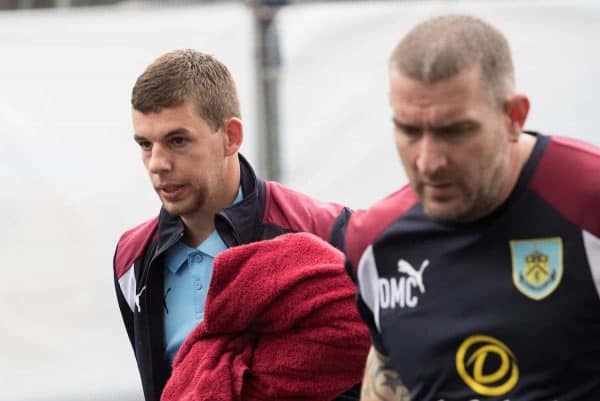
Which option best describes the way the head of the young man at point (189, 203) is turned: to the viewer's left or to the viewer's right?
to the viewer's left

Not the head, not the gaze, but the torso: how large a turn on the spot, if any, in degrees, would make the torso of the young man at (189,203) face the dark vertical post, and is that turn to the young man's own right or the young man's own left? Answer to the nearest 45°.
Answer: approximately 135° to the young man's own right

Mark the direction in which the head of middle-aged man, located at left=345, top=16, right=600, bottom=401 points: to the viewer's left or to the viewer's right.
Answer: to the viewer's left

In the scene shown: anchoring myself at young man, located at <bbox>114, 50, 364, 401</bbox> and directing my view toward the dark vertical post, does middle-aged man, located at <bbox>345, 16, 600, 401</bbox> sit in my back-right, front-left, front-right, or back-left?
back-right

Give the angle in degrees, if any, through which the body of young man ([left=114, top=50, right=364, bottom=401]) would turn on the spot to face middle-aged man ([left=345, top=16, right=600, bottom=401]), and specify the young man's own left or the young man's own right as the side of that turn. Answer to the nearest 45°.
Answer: approximately 90° to the young man's own left

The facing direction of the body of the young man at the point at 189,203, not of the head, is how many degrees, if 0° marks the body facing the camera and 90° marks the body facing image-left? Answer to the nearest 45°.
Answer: approximately 45°
